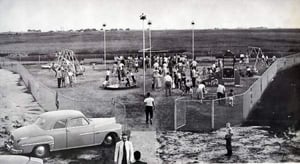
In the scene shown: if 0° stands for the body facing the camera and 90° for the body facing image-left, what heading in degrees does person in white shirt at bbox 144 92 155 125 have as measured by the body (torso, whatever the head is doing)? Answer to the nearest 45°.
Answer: approximately 180°

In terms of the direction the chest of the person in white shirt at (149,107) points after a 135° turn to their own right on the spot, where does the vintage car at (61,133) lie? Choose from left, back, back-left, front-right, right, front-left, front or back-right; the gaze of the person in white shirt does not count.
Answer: back-right

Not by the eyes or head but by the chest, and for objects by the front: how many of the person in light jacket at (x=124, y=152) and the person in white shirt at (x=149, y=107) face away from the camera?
1

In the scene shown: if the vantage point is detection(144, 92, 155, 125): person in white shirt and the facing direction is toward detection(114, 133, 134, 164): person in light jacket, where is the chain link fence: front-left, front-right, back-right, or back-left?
back-left

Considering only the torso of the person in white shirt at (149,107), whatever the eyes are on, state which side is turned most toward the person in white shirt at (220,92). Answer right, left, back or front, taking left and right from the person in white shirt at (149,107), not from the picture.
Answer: right

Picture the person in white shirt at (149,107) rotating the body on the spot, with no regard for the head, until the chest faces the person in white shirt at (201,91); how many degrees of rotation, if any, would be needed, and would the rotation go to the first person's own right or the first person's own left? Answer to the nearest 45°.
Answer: approximately 90° to the first person's own right
